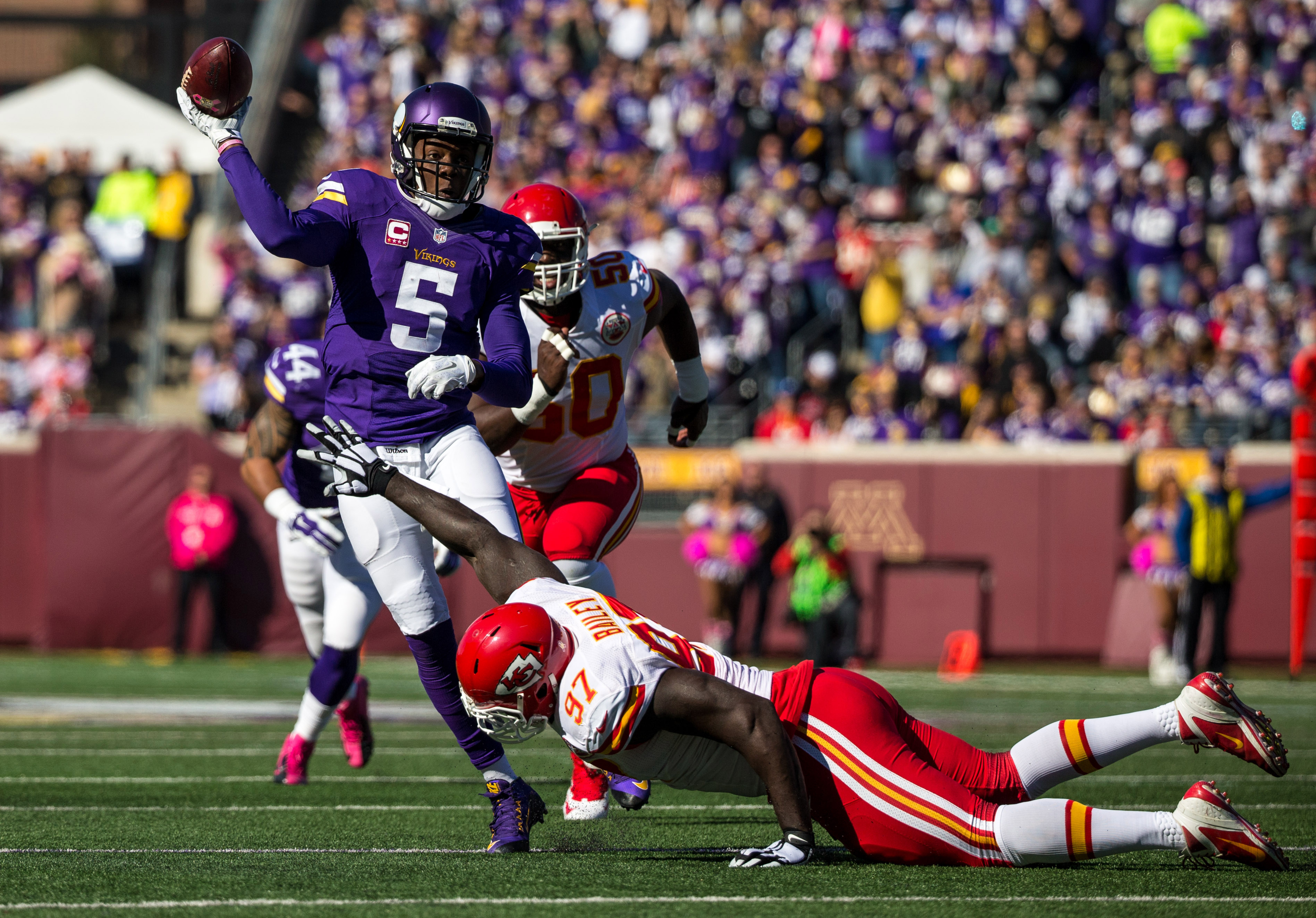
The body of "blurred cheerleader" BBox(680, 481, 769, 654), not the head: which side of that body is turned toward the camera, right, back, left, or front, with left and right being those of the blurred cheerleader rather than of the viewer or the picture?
front

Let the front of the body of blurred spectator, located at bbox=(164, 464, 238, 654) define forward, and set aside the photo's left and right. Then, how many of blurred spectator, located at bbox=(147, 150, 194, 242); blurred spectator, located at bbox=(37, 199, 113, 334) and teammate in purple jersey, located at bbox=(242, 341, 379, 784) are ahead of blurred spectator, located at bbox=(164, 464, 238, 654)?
1

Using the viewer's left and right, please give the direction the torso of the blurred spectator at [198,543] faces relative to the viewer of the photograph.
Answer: facing the viewer

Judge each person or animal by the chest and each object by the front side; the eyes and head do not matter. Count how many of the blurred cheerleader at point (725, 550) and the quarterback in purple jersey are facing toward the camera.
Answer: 2

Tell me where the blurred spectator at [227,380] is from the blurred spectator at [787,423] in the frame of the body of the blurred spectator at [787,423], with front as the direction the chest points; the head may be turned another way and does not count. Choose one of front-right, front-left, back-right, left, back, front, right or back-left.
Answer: right

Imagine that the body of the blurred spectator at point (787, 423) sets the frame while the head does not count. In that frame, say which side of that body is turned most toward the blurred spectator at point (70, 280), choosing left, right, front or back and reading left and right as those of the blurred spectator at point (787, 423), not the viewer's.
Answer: right

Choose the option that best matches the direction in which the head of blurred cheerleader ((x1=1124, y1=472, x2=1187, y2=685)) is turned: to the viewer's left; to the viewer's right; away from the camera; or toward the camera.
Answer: toward the camera

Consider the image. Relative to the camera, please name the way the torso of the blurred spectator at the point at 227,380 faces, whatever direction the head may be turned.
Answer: toward the camera

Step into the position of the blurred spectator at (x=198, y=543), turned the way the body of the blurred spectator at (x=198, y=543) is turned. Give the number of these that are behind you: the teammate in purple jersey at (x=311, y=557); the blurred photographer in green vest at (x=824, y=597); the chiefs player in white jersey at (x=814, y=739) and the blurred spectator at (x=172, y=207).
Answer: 1

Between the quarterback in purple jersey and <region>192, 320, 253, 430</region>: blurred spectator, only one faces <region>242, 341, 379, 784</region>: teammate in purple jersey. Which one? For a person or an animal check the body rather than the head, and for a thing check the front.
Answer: the blurred spectator

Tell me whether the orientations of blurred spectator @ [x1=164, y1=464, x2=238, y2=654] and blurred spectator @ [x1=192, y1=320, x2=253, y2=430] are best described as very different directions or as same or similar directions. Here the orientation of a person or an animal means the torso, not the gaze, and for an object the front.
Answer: same or similar directions

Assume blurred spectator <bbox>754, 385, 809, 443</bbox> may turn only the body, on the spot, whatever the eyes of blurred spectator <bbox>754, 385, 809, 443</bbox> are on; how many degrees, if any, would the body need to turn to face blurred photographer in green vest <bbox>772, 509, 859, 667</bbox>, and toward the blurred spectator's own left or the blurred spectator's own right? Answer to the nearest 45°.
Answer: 0° — they already face them

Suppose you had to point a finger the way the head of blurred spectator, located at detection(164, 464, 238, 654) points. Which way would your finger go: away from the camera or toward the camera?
toward the camera
